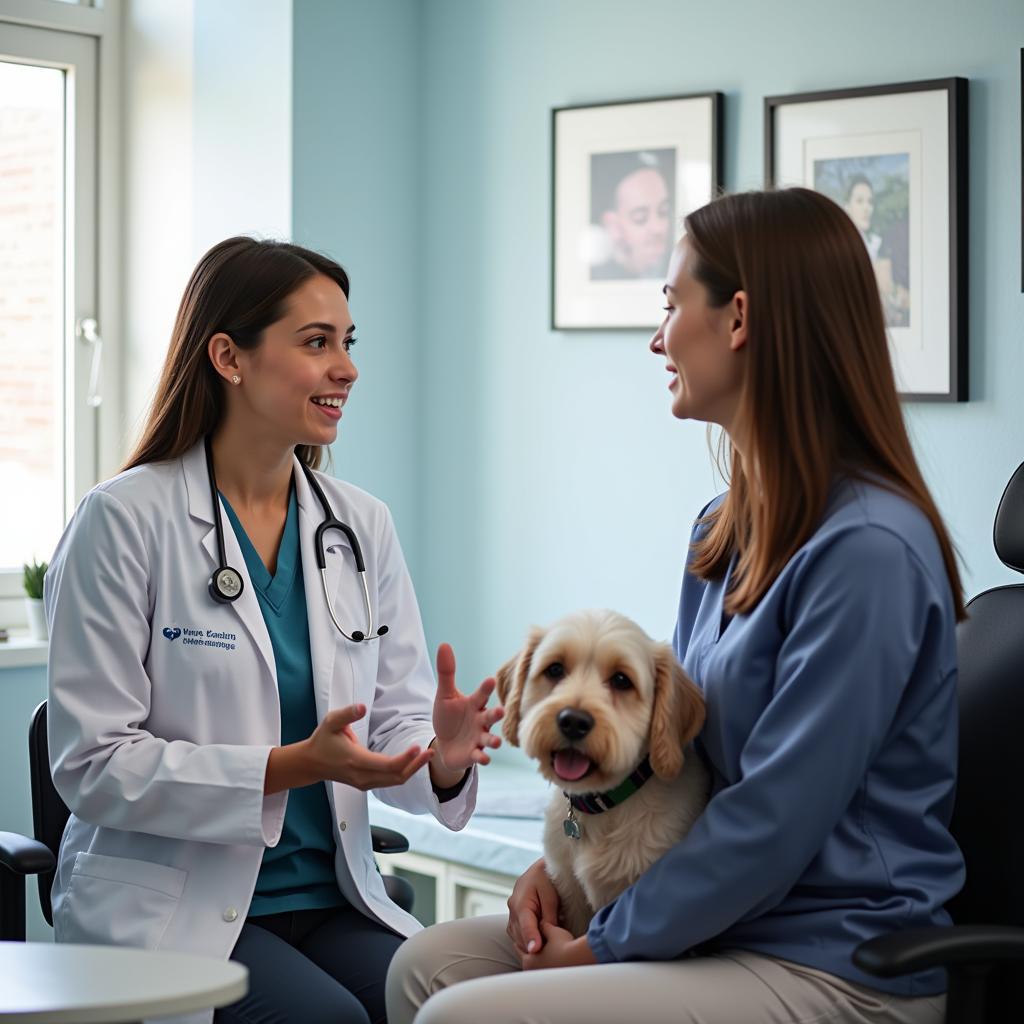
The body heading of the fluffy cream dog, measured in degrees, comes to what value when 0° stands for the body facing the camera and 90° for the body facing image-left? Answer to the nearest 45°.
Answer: approximately 45°

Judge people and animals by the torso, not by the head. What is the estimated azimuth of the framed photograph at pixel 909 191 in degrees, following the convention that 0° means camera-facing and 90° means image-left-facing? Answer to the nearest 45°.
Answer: approximately 45°

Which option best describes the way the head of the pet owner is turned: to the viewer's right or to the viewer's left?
to the viewer's left

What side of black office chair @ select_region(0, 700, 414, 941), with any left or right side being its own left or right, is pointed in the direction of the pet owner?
front

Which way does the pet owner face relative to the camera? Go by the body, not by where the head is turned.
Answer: to the viewer's left

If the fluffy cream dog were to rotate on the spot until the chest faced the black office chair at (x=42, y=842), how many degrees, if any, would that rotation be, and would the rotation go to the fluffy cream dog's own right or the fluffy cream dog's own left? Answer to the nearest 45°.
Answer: approximately 90° to the fluffy cream dog's own right

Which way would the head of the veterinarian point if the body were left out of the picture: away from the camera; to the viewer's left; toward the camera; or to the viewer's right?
to the viewer's right

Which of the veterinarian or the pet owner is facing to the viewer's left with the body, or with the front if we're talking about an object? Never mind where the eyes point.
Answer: the pet owner

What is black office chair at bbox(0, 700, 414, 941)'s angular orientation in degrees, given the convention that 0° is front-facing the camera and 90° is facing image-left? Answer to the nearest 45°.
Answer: approximately 315°

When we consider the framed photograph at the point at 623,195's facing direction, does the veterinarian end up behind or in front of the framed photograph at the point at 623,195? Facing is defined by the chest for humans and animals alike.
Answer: in front

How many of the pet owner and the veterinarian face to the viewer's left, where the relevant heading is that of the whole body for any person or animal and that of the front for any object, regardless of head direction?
1
